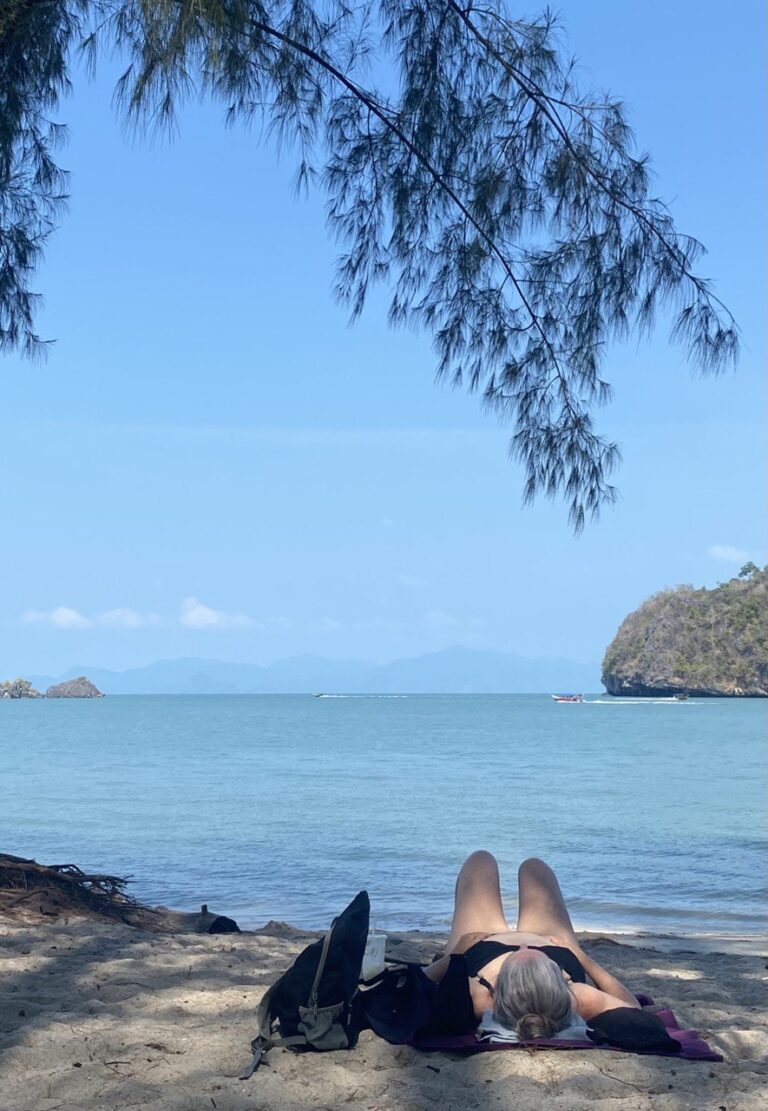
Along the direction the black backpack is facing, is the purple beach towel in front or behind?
in front

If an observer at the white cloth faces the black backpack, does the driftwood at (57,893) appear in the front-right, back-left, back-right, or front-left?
front-right

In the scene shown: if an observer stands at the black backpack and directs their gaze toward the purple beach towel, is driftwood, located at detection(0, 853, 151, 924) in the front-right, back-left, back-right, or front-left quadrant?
back-left

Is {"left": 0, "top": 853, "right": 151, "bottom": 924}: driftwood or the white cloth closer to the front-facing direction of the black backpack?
the white cloth
